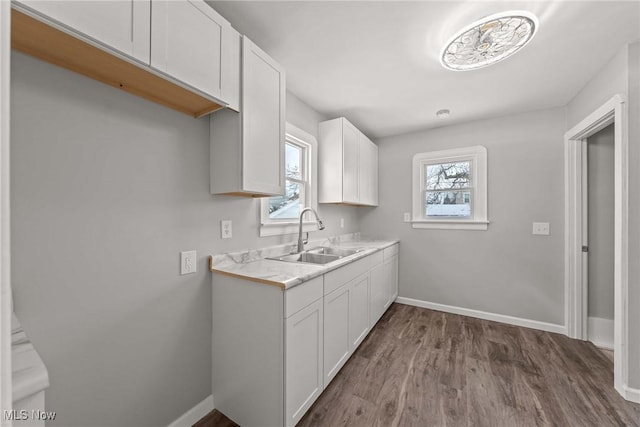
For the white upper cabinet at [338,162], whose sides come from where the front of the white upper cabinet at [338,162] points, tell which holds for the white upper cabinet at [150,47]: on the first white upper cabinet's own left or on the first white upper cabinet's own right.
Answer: on the first white upper cabinet's own right

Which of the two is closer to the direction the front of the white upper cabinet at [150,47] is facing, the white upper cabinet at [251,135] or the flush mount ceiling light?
the flush mount ceiling light

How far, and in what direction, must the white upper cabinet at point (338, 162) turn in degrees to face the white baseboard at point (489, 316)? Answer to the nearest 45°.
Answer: approximately 45° to its left

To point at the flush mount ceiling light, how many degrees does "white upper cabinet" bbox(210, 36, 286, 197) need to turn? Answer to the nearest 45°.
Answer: approximately 45° to its left

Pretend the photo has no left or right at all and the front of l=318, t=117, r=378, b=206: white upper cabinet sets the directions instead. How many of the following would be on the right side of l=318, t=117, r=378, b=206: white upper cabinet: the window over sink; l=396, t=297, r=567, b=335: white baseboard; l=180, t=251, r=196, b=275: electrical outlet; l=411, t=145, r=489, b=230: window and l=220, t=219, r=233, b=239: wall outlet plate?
3

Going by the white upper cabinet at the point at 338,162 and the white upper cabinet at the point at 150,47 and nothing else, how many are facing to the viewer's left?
0

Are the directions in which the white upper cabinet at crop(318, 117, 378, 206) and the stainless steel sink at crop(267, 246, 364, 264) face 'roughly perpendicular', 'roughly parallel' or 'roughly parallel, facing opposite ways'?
roughly parallel

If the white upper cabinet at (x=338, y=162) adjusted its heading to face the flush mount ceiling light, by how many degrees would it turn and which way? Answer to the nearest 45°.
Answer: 0° — it already faces it

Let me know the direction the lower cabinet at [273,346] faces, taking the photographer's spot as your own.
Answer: facing the viewer and to the right of the viewer

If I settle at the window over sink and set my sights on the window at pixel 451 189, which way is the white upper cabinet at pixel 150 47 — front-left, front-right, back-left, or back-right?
back-right

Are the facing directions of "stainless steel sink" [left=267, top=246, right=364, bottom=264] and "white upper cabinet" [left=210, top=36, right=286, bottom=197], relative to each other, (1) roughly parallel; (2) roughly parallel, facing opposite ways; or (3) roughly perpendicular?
roughly parallel

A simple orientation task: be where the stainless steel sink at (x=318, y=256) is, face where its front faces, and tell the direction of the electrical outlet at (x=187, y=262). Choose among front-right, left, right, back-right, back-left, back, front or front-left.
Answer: right
